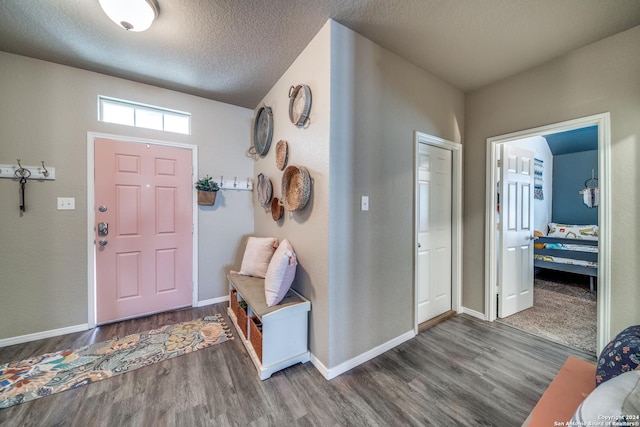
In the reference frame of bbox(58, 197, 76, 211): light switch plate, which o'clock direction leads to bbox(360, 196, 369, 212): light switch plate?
bbox(360, 196, 369, 212): light switch plate is roughly at 11 o'clock from bbox(58, 197, 76, 211): light switch plate.

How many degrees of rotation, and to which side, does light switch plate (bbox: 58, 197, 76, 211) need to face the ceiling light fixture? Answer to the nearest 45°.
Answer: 0° — it already faces it

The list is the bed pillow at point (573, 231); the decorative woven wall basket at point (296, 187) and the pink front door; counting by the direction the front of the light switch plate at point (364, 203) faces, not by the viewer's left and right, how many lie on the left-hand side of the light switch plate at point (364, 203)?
1

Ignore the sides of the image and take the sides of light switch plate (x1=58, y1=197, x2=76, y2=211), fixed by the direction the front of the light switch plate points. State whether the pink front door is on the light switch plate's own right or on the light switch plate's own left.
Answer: on the light switch plate's own left

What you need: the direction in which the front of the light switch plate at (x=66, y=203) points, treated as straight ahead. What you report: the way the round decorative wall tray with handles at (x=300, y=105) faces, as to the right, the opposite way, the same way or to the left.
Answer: to the right

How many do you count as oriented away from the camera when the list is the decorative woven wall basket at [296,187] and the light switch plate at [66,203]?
0

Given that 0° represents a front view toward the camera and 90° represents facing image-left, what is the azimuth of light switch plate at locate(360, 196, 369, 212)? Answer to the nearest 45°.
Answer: approximately 315°

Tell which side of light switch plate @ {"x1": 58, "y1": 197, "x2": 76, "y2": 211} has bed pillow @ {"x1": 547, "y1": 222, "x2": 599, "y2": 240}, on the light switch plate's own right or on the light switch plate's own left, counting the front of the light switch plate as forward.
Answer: on the light switch plate's own left

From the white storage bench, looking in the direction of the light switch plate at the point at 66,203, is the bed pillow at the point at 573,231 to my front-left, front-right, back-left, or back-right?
back-right

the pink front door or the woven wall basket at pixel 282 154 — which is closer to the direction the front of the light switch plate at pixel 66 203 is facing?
the woven wall basket

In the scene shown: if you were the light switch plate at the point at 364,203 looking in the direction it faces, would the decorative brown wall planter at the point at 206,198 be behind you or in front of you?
behind
